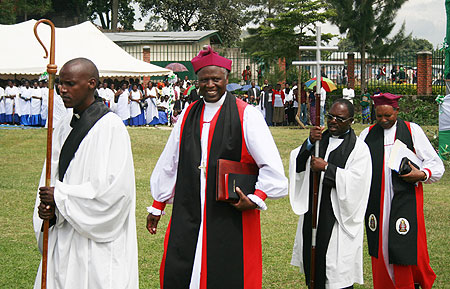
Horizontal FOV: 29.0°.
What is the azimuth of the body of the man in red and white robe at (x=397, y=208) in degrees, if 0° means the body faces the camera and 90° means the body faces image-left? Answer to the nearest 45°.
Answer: approximately 45°

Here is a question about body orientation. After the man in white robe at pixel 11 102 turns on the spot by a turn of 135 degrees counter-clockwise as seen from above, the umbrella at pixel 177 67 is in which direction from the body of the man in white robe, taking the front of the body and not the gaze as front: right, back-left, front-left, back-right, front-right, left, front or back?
front

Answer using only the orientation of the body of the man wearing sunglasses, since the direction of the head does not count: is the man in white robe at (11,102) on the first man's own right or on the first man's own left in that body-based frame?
on the first man's own right

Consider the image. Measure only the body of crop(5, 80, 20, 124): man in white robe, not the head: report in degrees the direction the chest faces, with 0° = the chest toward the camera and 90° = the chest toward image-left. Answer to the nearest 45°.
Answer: approximately 0°

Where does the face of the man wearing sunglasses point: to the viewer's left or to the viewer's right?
to the viewer's left

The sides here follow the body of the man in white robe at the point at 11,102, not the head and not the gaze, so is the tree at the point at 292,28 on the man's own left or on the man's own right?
on the man's own left

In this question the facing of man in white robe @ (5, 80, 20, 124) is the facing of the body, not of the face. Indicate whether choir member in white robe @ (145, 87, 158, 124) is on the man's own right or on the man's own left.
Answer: on the man's own left

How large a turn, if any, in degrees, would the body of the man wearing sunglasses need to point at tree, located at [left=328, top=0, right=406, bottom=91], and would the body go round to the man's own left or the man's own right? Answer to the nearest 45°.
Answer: approximately 135° to the man's own right
